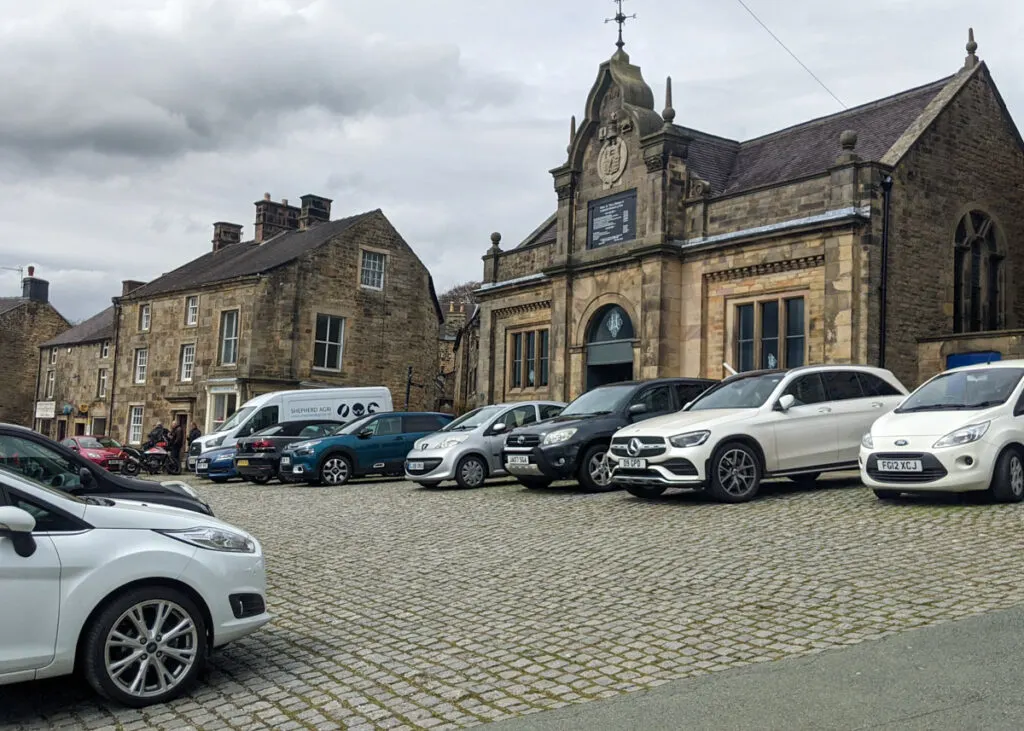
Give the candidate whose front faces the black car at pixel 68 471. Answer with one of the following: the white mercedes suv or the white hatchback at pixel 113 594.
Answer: the white mercedes suv

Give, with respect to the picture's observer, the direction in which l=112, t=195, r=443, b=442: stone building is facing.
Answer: facing the viewer and to the left of the viewer

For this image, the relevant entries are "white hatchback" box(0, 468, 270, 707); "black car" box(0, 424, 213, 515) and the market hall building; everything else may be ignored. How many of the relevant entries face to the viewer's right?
2

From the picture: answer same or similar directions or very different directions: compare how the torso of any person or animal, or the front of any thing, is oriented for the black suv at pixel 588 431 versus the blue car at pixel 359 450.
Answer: same or similar directions

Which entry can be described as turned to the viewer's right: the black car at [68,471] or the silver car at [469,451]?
the black car

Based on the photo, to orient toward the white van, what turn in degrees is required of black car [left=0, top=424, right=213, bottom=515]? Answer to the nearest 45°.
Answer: approximately 90° to its left

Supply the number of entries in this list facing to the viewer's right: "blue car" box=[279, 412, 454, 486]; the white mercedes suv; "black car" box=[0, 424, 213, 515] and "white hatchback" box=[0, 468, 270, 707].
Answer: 2

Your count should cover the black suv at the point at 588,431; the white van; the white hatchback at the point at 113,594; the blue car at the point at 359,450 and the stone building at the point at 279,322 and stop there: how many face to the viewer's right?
1

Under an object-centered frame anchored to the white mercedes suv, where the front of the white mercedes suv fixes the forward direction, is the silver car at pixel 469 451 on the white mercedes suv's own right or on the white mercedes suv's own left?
on the white mercedes suv's own right

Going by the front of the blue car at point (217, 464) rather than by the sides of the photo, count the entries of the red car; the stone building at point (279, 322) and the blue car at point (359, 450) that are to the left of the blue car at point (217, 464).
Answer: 1

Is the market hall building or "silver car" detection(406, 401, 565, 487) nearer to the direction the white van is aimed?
the silver car

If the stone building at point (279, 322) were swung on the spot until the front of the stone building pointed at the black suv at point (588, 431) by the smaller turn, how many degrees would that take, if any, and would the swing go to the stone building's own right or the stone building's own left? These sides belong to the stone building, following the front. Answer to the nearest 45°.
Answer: approximately 45° to the stone building's own left

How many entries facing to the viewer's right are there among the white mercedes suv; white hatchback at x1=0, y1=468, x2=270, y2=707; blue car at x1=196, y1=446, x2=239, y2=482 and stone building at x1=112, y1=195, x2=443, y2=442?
1

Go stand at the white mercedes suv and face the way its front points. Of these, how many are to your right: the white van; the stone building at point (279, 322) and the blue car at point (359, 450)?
3

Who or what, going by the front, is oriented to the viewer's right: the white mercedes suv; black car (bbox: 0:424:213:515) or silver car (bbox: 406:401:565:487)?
the black car

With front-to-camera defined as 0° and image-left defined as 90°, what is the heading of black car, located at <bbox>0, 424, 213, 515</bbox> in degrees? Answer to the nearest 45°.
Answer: approximately 270°

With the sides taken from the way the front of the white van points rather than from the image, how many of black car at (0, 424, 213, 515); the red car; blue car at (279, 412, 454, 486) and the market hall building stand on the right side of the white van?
1

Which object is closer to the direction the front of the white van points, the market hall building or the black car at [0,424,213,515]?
the black car
